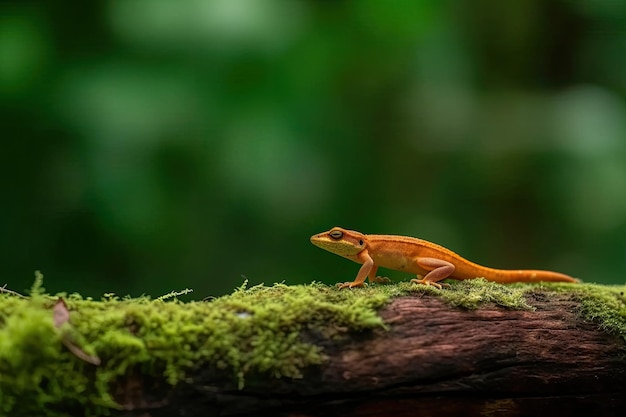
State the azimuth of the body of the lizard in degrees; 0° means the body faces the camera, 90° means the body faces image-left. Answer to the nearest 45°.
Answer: approximately 90°
